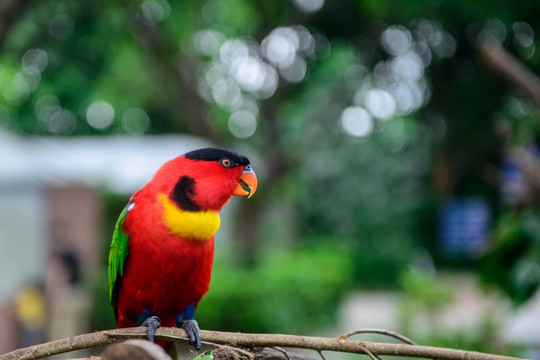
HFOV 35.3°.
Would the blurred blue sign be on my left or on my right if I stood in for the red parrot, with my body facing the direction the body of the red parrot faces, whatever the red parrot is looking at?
on my left

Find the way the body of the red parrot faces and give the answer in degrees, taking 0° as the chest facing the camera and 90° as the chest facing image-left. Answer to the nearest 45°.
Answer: approximately 315°
